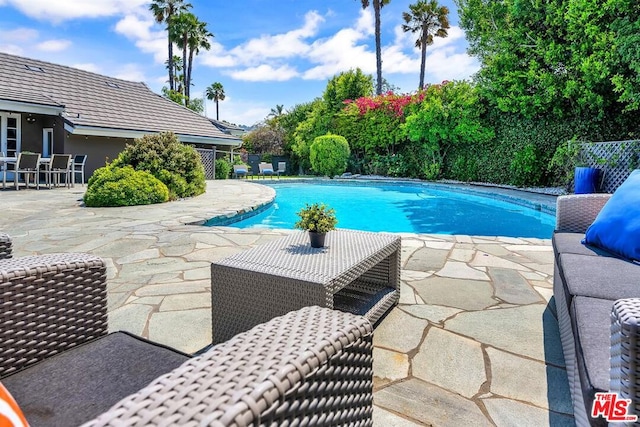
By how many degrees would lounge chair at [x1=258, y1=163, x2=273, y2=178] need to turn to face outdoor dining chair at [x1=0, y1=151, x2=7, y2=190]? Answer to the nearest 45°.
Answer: approximately 45° to its right

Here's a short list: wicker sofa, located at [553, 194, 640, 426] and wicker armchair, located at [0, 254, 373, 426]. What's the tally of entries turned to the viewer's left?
1

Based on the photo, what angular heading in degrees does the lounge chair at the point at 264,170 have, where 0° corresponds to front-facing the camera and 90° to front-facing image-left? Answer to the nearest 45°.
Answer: approximately 0°

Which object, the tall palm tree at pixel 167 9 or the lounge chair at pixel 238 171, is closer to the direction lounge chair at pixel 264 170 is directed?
the lounge chair

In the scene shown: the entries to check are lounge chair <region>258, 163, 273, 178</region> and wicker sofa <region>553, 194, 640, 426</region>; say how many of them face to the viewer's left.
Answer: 1

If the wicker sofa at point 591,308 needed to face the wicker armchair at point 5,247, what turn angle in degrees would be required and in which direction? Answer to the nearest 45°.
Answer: approximately 45° to its left

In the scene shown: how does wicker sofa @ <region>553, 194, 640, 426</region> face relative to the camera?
to the viewer's left

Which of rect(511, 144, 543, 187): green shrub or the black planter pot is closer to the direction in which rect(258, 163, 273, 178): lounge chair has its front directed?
the black planter pot

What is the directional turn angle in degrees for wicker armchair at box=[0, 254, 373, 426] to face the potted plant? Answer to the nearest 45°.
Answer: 0° — it already faces it
